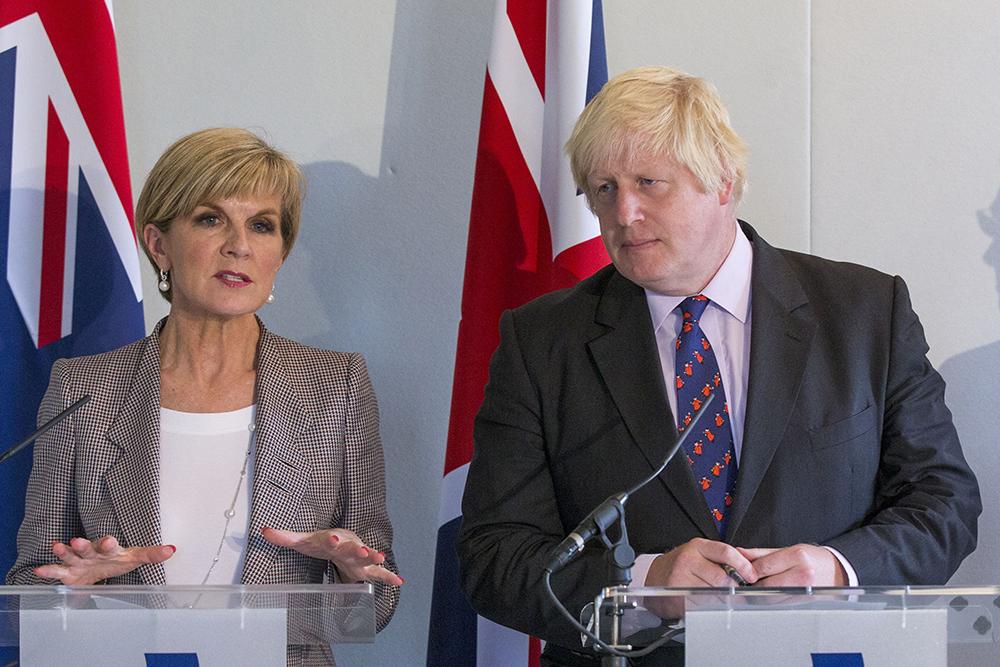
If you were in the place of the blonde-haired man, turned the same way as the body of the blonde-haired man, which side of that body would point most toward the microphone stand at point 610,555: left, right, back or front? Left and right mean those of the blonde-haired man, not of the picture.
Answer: front

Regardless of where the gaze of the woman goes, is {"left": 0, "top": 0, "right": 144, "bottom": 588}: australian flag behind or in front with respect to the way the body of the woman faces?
behind

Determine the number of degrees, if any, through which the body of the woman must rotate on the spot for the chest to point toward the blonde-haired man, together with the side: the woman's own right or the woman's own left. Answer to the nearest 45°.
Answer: approximately 45° to the woman's own left

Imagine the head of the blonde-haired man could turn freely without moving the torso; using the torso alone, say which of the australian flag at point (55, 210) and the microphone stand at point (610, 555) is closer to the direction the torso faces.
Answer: the microphone stand

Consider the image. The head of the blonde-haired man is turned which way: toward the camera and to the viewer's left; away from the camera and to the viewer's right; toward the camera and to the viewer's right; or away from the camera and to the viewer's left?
toward the camera and to the viewer's left

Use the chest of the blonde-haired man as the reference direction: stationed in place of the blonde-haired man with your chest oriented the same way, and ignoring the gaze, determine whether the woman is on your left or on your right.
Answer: on your right

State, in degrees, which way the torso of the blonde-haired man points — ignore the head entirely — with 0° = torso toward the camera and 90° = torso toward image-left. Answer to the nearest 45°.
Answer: approximately 0°

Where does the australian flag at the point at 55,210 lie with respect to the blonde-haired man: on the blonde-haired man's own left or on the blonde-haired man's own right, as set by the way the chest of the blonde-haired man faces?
on the blonde-haired man's own right

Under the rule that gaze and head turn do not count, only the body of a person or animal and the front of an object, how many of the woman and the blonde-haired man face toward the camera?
2

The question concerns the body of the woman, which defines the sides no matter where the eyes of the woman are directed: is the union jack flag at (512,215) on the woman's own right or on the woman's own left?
on the woman's own left

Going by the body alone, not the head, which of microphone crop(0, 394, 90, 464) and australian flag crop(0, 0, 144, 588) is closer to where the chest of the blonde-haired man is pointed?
the microphone
